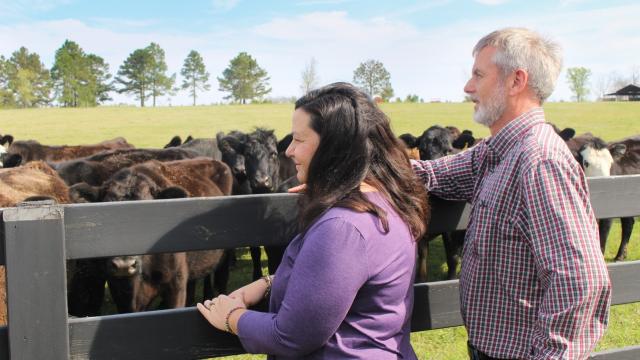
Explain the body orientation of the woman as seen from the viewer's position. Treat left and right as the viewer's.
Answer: facing to the left of the viewer

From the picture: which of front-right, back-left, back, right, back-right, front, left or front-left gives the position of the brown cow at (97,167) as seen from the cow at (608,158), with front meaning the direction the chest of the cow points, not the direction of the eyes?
front-left

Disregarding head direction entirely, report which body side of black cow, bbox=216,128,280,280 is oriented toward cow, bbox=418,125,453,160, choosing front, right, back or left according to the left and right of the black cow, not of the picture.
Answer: left

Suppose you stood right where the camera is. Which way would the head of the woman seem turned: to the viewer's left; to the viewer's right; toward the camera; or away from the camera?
to the viewer's left

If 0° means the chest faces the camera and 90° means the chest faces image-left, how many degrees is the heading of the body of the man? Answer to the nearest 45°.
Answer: approximately 90°

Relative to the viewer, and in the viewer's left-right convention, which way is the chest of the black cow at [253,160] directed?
facing the viewer

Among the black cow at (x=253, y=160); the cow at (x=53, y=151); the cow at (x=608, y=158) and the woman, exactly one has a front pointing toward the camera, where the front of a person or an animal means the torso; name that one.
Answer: the black cow

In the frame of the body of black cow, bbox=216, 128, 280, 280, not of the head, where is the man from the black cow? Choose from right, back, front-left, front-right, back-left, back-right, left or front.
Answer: front

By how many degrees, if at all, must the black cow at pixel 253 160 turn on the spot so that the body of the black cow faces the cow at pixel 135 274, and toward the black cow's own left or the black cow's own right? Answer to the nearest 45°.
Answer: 0° — it already faces it
